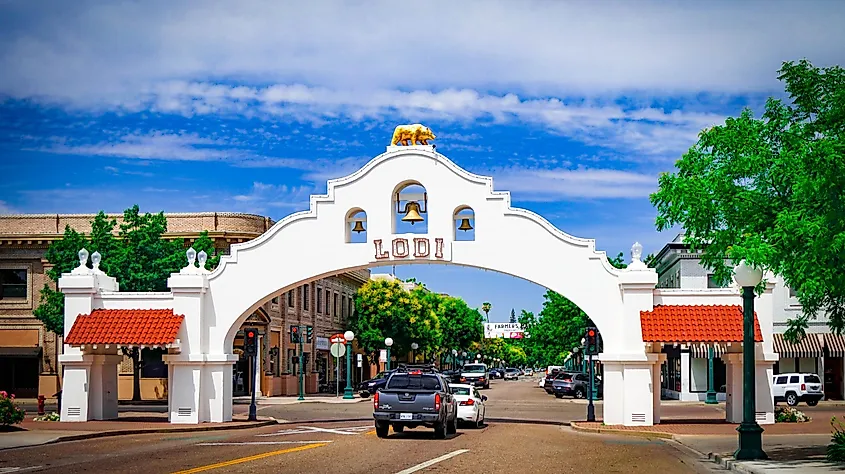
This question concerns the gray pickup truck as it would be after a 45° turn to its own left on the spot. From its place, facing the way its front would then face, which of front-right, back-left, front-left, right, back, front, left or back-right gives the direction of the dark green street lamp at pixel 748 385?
back

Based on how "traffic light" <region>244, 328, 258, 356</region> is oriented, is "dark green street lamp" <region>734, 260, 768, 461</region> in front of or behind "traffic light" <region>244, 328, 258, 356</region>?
in front

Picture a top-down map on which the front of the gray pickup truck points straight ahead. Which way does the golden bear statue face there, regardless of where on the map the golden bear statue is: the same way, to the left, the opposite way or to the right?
to the right

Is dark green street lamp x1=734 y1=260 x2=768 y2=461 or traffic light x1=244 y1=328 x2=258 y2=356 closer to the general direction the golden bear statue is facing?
the dark green street lamp

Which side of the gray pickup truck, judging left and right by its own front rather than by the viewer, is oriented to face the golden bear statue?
front

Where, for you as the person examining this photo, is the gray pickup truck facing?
facing away from the viewer

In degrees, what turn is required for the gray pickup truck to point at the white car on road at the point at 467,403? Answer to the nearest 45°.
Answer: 0° — it already faces it

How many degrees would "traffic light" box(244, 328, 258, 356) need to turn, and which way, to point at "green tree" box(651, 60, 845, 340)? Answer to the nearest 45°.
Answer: approximately 45° to its left

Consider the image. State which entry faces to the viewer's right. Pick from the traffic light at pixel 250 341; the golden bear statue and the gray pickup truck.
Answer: the golden bear statue

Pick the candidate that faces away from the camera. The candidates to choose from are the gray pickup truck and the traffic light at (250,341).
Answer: the gray pickup truck

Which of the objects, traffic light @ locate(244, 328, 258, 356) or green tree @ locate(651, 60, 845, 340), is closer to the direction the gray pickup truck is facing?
the traffic light

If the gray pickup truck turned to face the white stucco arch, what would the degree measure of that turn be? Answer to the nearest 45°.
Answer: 0° — it already faces it

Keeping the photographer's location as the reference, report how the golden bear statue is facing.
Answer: facing to the right of the viewer

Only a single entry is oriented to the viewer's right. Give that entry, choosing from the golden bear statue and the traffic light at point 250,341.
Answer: the golden bear statue

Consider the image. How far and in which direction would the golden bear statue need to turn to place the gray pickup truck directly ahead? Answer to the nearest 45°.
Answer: approximately 90° to its right
